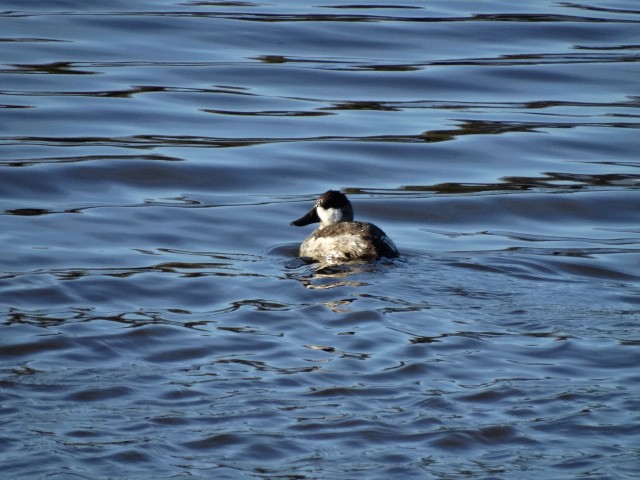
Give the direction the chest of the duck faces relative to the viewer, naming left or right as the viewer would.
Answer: facing to the left of the viewer
